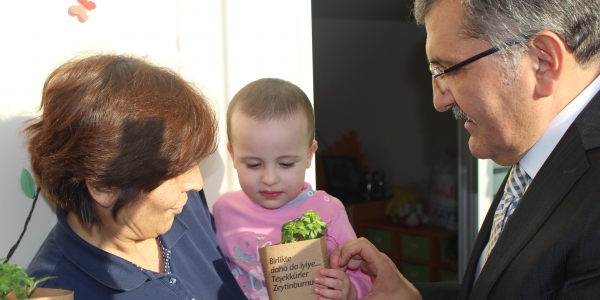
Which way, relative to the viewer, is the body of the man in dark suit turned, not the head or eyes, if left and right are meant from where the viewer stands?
facing to the left of the viewer

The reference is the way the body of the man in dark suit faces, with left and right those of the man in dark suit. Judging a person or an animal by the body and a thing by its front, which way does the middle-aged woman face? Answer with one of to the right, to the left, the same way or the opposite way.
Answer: the opposite way

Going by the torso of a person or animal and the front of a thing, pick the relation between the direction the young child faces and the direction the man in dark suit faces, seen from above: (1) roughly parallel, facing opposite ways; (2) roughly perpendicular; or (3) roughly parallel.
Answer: roughly perpendicular

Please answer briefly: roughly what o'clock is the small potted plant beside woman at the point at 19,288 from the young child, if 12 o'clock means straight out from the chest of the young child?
The small potted plant beside woman is roughly at 1 o'clock from the young child.

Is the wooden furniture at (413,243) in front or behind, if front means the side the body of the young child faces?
behind

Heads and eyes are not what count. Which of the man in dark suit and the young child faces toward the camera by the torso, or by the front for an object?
the young child

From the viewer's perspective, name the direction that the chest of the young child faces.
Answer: toward the camera

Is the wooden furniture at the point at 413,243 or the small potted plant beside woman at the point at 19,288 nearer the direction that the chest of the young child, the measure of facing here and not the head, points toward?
the small potted plant beside woman

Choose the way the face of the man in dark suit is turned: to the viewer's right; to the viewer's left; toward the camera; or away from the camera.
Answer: to the viewer's left

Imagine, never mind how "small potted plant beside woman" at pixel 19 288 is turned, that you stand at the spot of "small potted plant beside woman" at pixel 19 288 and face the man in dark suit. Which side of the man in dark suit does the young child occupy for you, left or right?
left

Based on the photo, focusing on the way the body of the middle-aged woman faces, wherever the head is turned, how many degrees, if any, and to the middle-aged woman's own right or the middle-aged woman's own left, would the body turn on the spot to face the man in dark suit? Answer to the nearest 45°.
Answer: approximately 45° to the middle-aged woman's own left

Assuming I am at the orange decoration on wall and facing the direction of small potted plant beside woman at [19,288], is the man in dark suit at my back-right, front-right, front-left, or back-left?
front-left

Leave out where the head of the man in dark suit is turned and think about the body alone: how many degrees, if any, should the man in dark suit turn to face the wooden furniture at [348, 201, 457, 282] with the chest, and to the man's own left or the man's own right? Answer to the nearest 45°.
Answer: approximately 90° to the man's own right

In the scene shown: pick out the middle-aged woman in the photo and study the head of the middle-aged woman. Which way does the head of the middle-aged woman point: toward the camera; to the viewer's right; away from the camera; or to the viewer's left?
to the viewer's right

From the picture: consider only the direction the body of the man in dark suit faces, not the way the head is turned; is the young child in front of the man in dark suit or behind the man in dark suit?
in front

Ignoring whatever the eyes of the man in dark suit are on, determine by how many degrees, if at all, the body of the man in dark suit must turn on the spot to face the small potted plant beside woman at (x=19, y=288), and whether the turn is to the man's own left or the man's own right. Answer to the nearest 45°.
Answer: approximately 45° to the man's own left

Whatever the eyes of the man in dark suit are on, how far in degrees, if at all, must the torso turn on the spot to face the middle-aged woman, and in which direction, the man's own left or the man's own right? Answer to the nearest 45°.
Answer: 0° — they already face them

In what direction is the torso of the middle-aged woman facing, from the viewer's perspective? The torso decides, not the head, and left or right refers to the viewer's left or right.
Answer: facing the viewer and to the right of the viewer
